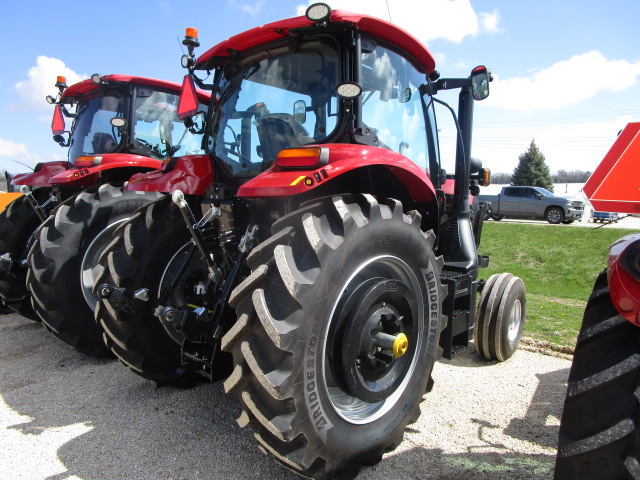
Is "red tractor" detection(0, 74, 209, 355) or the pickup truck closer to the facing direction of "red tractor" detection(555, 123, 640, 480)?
the pickup truck

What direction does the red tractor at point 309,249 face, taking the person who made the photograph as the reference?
facing away from the viewer and to the right of the viewer

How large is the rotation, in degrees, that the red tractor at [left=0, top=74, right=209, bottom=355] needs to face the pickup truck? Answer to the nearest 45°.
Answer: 0° — it already faces it

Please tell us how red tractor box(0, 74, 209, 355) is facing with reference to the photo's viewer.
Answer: facing away from the viewer and to the right of the viewer

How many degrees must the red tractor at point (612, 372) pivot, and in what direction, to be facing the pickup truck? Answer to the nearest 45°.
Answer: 0° — it already faces it

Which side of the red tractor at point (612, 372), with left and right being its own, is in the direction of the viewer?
back

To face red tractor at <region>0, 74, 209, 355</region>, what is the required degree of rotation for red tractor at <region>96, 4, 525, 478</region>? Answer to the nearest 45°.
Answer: approximately 90° to its left
